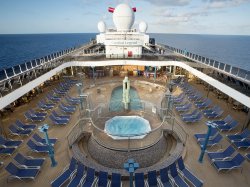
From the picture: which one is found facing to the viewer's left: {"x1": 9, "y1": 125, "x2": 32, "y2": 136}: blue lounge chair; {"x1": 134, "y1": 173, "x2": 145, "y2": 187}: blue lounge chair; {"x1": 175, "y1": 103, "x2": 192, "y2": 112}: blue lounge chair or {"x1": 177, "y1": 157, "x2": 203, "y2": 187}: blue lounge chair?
{"x1": 175, "y1": 103, "x2": 192, "y2": 112}: blue lounge chair

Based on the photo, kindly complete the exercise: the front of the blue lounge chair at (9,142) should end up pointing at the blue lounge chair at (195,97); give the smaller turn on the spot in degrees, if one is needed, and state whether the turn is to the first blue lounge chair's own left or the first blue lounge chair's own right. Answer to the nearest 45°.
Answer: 0° — it already faces it

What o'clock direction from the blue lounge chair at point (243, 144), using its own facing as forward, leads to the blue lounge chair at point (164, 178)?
the blue lounge chair at point (164, 178) is roughly at 10 o'clock from the blue lounge chair at point (243, 144).

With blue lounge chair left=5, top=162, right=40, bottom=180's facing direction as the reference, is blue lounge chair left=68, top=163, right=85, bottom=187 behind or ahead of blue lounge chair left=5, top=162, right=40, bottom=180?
ahead

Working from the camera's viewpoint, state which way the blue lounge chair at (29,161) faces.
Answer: facing to the right of the viewer

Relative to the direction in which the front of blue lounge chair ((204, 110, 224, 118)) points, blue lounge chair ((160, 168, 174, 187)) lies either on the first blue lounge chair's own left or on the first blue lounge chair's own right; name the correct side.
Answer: on the first blue lounge chair's own left

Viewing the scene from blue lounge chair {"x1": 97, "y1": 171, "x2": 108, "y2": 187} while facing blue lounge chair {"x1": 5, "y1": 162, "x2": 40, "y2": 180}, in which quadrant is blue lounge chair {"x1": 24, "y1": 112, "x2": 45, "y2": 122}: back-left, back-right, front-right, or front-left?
front-right

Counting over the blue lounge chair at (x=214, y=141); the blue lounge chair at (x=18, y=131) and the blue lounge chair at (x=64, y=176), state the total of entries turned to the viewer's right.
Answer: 1

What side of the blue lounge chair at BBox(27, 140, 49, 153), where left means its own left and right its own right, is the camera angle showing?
right

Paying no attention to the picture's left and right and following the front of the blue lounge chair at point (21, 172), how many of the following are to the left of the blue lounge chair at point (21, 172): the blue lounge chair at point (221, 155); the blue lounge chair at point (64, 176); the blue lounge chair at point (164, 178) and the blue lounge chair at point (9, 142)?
1

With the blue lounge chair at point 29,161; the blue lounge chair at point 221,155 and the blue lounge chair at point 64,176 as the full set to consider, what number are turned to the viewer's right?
1

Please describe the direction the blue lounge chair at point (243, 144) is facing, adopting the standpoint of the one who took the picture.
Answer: facing to the left of the viewer

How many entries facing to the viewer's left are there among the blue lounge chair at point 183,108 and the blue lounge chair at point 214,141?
2

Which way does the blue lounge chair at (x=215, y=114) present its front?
to the viewer's left

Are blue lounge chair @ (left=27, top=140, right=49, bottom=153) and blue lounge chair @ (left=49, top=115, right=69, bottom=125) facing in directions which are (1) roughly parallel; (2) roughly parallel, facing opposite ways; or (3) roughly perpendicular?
roughly parallel

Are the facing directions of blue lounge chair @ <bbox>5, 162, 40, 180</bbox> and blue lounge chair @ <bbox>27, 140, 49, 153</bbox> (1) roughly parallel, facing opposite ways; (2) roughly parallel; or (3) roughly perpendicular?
roughly parallel

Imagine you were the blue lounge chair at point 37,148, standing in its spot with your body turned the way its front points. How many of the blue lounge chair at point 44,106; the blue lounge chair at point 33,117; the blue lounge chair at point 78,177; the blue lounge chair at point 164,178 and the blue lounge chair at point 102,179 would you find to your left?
2
